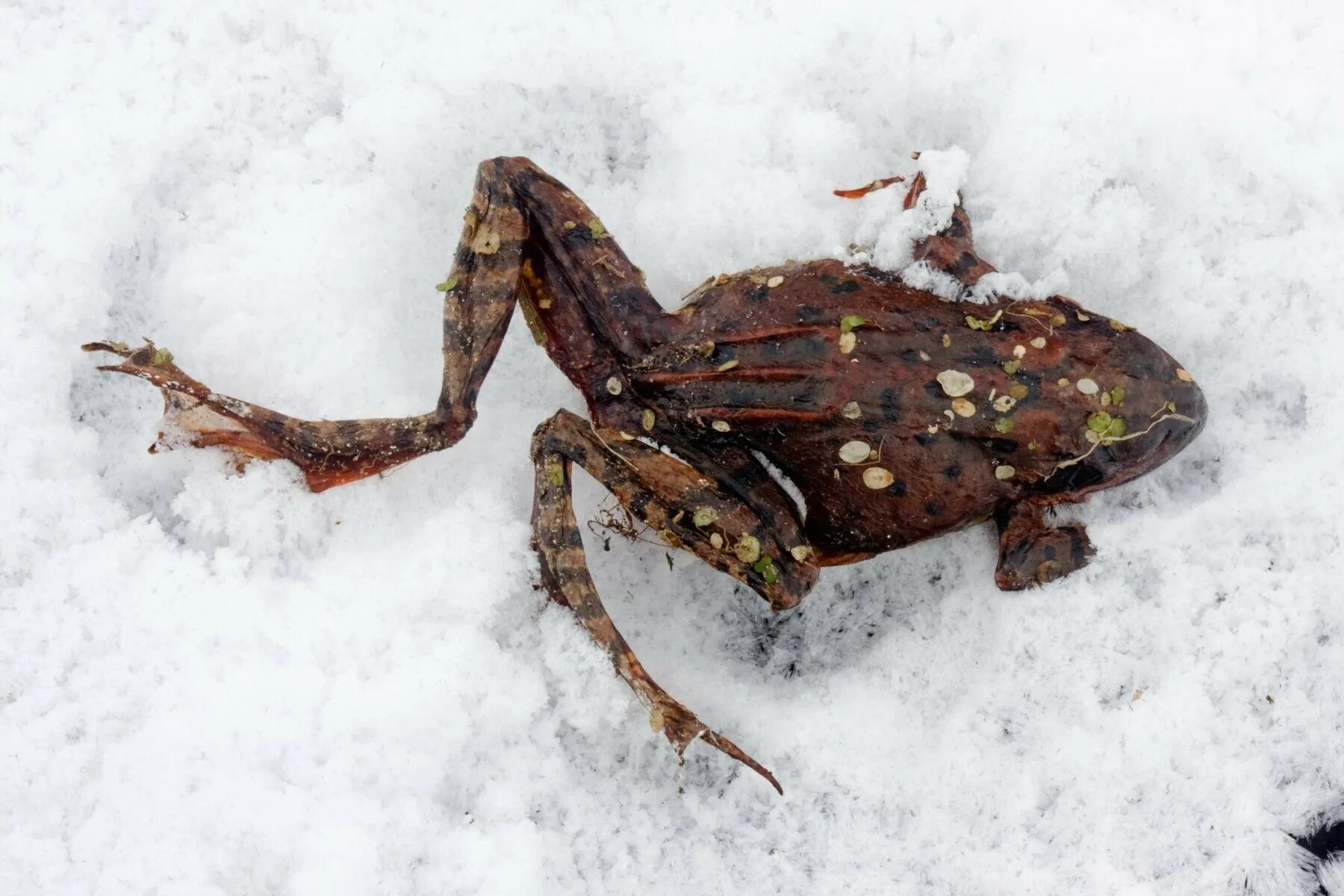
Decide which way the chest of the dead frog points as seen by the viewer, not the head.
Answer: to the viewer's right
